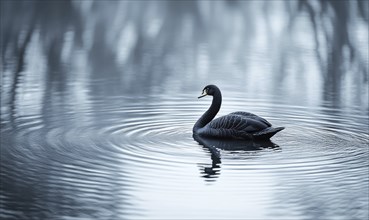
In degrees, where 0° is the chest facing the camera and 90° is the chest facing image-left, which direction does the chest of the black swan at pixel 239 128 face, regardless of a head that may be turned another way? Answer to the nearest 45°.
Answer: approximately 90°
